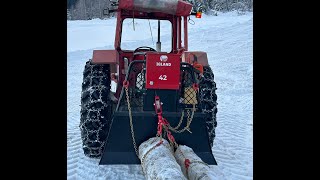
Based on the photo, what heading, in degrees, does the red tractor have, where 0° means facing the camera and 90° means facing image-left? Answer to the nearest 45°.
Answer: approximately 180°

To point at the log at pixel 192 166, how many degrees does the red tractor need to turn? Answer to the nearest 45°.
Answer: approximately 180°

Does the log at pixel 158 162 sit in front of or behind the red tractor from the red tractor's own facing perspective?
behind
